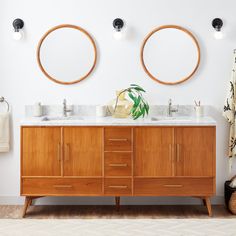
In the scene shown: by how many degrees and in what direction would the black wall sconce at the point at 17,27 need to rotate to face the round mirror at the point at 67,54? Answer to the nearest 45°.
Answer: approximately 90° to its left

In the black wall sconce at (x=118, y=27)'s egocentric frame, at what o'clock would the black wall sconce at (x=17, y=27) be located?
the black wall sconce at (x=17, y=27) is roughly at 3 o'clock from the black wall sconce at (x=118, y=27).

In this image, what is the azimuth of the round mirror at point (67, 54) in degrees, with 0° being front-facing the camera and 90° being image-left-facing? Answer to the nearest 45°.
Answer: approximately 0°

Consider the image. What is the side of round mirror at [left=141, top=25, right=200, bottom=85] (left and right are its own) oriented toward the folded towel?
right

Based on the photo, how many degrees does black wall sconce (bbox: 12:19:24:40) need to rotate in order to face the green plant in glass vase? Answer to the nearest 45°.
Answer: approximately 90° to its left

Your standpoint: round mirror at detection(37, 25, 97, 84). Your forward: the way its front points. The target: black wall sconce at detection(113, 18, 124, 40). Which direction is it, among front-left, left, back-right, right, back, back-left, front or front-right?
left
